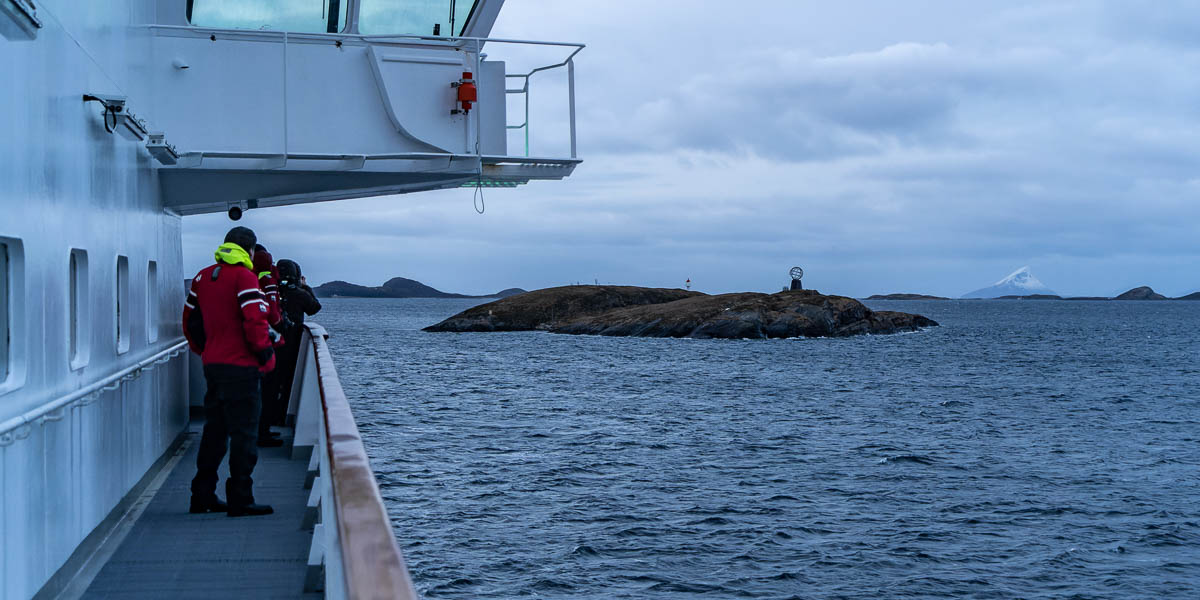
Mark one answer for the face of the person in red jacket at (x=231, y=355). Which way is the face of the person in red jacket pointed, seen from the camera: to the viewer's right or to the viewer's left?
to the viewer's right

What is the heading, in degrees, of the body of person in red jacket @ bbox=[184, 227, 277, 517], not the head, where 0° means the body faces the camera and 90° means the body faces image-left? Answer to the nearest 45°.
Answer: approximately 225°
